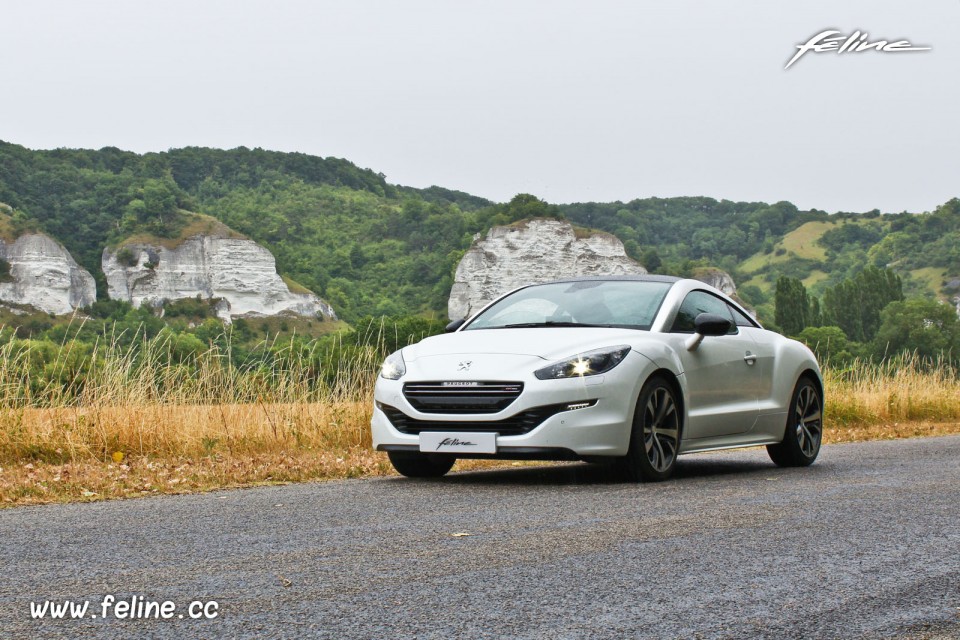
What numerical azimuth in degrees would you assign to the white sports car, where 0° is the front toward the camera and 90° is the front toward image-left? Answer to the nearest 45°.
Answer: approximately 45°
